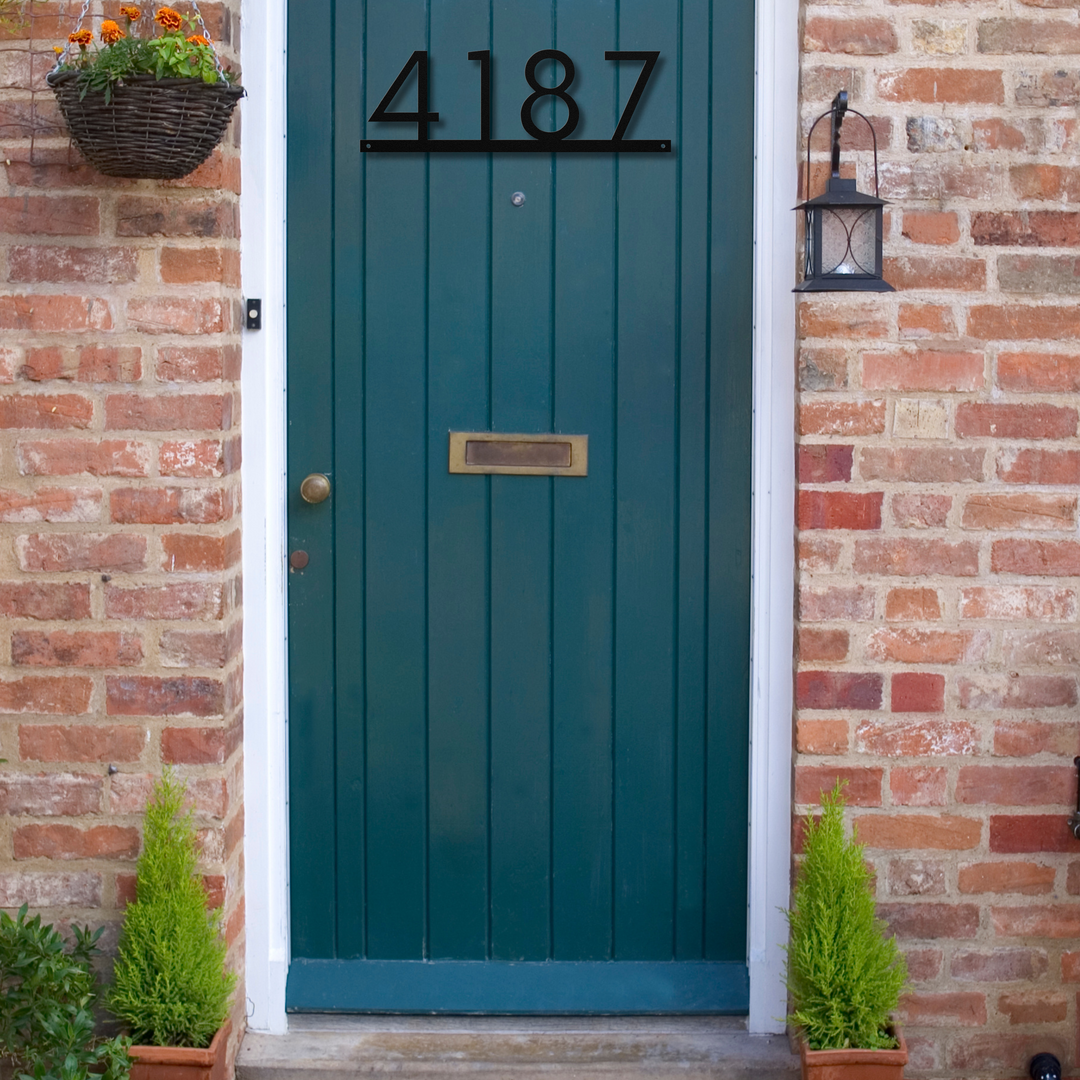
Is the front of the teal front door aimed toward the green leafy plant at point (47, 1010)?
no

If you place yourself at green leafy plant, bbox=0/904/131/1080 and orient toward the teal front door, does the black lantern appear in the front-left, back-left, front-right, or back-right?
front-right

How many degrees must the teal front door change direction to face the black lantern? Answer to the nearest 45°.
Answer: approximately 45° to its left

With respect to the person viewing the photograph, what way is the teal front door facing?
facing the viewer
